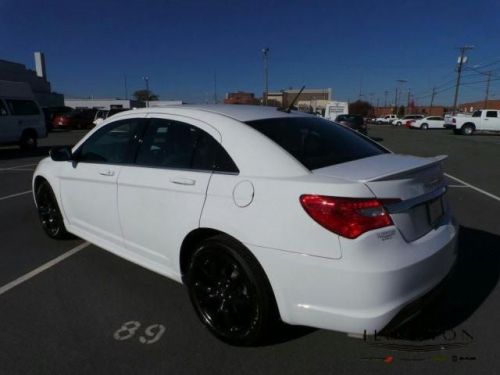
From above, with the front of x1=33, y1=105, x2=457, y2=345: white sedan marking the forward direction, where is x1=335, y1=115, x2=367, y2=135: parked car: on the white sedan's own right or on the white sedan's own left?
on the white sedan's own right

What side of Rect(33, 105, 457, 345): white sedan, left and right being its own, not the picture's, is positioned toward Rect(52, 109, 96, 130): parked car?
front

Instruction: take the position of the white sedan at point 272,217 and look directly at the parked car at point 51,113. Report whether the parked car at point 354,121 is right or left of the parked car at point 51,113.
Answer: right

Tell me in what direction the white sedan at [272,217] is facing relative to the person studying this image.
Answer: facing away from the viewer and to the left of the viewer

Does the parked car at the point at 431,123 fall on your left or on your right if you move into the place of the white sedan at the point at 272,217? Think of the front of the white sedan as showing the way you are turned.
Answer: on your right

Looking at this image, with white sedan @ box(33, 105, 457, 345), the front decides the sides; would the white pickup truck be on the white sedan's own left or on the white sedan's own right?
on the white sedan's own right
